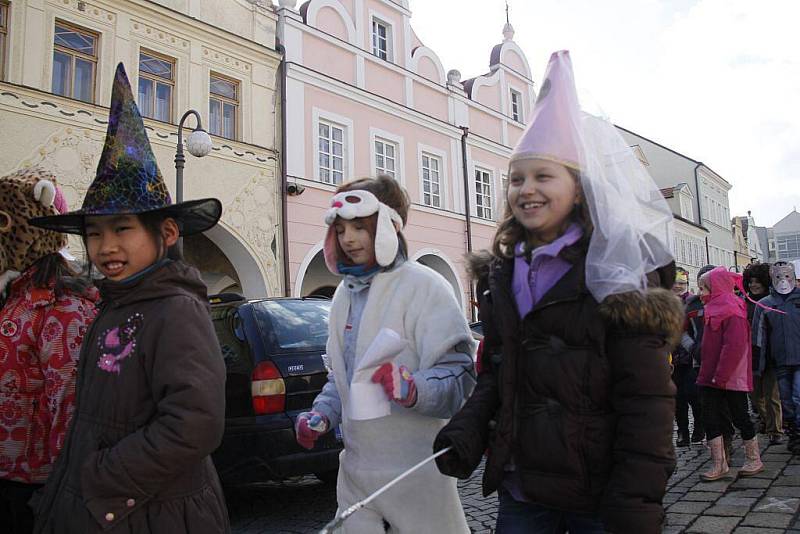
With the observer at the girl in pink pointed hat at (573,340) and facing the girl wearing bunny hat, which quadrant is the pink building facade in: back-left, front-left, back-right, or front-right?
front-right

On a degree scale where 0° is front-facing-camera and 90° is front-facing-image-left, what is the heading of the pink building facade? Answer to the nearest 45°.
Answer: approximately 315°

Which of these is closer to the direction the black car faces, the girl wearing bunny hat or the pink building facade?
the pink building facade

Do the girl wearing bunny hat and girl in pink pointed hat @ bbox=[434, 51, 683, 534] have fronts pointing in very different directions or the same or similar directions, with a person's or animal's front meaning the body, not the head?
same or similar directions

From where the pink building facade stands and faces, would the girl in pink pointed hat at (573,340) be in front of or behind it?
in front

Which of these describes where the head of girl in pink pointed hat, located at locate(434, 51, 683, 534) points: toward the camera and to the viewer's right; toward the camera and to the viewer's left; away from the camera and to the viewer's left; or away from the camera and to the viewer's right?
toward the camera and to the viewer's left

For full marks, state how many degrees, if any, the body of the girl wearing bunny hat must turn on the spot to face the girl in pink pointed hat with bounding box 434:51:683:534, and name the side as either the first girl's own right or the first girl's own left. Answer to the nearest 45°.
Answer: approximately 90° to the first girl's own left

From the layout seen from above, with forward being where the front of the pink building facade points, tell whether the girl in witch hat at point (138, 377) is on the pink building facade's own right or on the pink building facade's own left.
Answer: on the pink building facade's own right

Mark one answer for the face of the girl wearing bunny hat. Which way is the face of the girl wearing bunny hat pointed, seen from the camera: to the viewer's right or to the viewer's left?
to the viewer's left

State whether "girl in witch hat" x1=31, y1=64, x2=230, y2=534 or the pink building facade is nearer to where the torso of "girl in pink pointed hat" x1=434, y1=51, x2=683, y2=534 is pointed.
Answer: the girl in witch hat

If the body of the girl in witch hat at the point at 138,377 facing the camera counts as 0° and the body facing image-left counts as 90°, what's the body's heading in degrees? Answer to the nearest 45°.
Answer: approximately 45°
